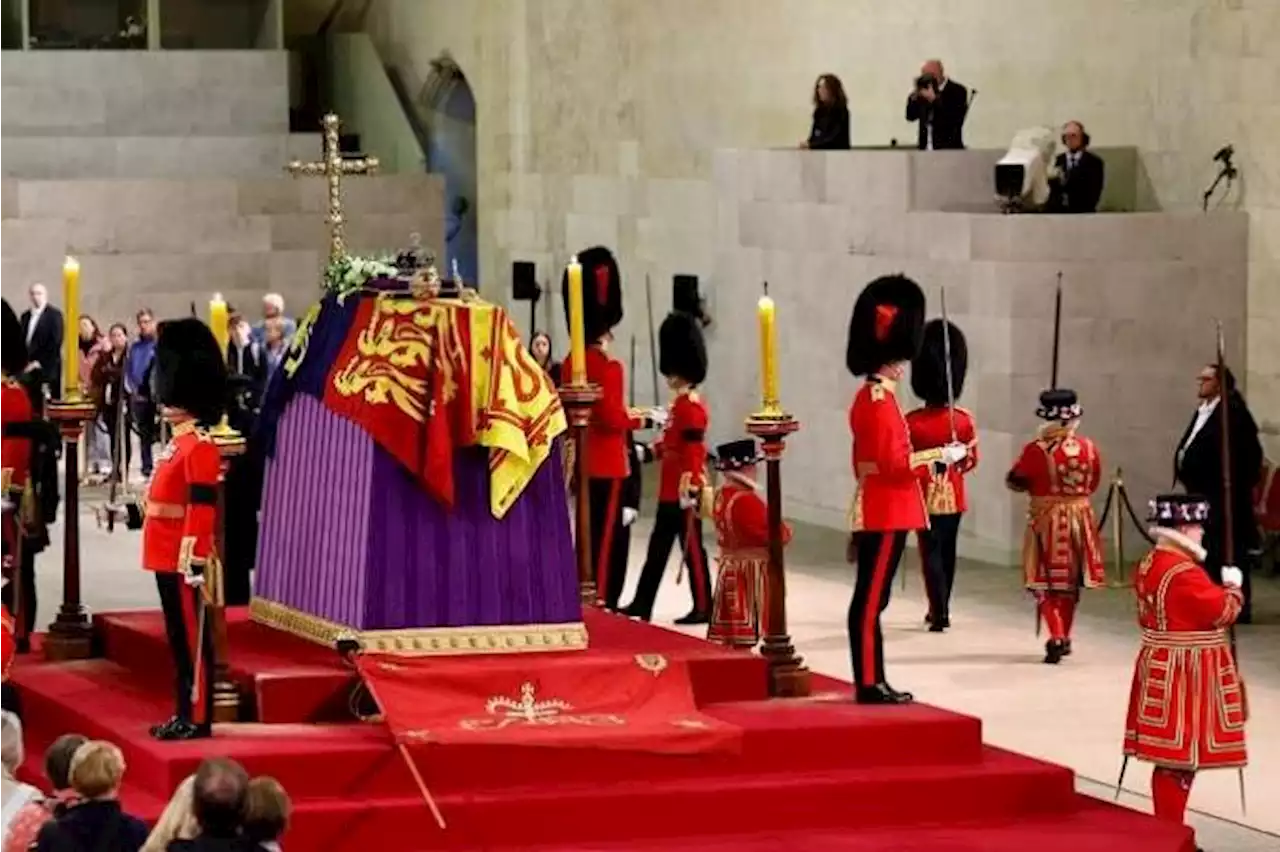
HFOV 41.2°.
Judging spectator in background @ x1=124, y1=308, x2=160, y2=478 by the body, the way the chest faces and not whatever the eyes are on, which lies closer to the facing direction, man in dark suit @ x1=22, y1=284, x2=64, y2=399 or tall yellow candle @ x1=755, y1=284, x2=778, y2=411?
the tall yellow candle

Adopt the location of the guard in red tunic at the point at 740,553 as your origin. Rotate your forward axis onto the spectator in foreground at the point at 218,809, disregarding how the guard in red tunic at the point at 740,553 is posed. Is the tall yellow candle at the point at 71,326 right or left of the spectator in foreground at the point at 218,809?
right

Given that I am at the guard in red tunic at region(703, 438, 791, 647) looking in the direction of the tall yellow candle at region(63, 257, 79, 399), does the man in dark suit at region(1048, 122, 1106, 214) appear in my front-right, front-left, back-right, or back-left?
back-right

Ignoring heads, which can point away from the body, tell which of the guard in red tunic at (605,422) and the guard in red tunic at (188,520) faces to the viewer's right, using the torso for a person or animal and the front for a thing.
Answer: the guard in red tunic at (605,422)

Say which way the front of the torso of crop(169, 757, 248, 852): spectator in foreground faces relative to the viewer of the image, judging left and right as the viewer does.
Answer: facing away from the viewer

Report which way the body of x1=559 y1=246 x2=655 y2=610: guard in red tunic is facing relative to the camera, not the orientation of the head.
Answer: to the viewer's right

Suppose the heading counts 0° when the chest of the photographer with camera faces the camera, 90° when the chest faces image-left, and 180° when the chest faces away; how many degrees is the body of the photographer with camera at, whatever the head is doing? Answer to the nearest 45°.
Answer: approximately 45°

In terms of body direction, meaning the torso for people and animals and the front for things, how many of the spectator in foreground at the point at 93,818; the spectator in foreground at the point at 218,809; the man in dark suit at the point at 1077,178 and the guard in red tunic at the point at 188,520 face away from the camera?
2

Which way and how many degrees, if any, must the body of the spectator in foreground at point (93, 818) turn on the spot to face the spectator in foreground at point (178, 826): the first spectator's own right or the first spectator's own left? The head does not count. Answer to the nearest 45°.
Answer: approximately 135° to the first spectator's own right

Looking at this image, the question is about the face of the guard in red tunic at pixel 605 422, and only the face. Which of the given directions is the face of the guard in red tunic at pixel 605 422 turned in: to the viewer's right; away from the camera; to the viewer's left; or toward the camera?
to the viewer's right

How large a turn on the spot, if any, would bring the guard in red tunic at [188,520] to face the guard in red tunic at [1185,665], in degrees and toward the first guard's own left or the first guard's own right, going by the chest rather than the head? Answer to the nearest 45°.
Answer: approximately 135° to the first guard's own left

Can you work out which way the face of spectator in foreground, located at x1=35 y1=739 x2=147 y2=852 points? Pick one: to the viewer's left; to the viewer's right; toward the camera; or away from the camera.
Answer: away from the camera

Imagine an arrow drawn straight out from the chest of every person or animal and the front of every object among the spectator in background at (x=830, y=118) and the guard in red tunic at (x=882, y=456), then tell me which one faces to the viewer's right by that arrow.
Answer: the guard in red tunic
